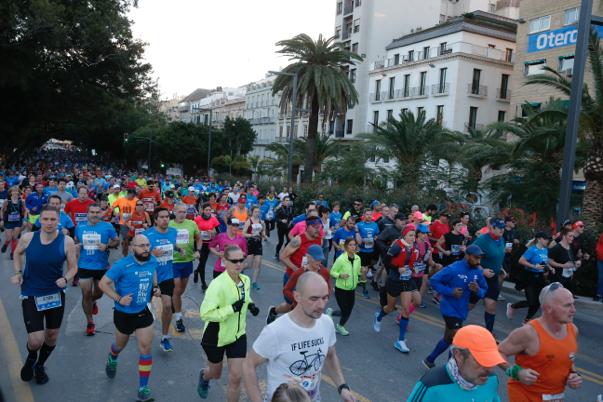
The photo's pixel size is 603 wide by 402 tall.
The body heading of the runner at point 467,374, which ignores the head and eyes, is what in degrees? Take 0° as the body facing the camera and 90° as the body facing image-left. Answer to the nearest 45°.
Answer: approximately 315°

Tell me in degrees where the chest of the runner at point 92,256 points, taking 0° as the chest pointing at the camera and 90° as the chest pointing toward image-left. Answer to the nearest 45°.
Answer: approximately 0°

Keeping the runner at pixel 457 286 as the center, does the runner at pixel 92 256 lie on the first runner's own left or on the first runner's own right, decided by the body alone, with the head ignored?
on the first runner's own right

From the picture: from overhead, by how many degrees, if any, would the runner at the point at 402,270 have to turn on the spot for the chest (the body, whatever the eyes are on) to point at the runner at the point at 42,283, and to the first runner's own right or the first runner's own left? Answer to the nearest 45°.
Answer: approximately 90° to the first runner's own right

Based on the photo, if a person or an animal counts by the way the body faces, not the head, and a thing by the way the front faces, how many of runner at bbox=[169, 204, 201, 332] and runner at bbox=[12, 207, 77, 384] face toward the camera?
2

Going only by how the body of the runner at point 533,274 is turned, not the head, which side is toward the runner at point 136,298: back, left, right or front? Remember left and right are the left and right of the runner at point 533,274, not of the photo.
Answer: right

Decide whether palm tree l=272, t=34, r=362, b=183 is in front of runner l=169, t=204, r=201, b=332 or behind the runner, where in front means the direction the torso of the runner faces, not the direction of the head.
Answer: behind

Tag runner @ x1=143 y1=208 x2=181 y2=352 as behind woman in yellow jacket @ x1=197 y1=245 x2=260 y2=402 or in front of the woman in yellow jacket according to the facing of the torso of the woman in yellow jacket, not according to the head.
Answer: behind

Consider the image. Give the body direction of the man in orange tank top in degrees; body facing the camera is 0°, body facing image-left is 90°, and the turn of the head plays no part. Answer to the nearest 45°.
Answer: approximately 315°
